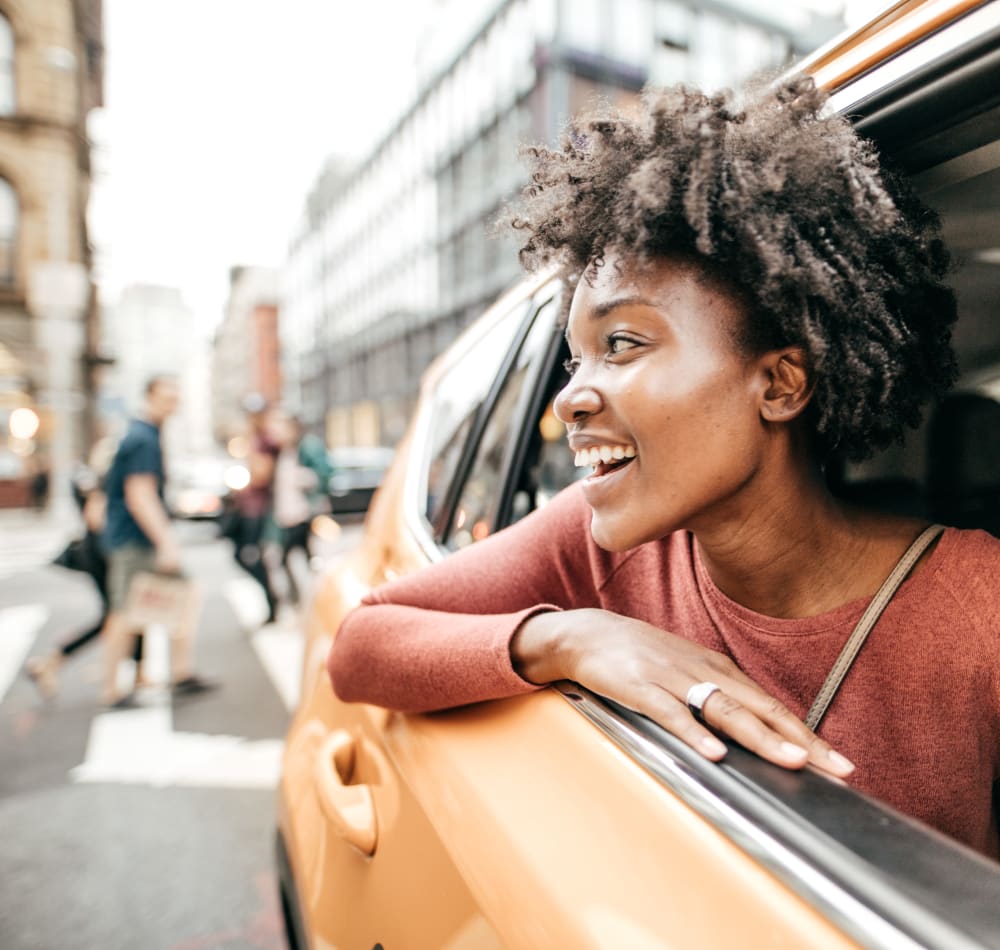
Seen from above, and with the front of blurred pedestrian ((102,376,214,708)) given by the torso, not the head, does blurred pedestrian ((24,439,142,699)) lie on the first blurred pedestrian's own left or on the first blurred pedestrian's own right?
on the first blurred pedestrian's own left

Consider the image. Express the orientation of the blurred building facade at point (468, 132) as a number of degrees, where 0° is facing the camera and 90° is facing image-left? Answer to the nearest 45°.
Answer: approximately 45°

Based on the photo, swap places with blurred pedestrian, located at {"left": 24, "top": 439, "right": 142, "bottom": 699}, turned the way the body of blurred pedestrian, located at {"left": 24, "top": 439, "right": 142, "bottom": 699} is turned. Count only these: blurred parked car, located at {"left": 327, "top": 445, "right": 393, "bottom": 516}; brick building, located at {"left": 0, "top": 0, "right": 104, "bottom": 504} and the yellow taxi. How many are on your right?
1

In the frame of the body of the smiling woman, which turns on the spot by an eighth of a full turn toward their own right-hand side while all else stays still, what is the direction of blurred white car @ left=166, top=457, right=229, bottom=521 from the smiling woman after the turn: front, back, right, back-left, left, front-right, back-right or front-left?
front-right

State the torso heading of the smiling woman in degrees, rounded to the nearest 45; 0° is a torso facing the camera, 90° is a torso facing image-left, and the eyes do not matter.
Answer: approximately 45°

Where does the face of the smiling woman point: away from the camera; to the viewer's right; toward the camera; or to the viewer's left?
to the viewer's left
